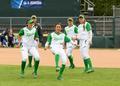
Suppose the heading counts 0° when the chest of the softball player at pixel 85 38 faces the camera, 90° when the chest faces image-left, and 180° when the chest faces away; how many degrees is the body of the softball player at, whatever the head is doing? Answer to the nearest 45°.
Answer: approximately 45°

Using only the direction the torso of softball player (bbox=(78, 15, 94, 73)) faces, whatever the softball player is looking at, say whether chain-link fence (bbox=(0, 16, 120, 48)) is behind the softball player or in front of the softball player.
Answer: behind
